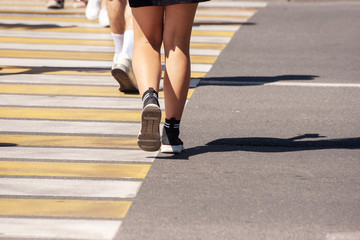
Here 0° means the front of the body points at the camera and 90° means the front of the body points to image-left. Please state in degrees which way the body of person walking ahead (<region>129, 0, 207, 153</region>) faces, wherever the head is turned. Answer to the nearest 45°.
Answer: approximately 180°
